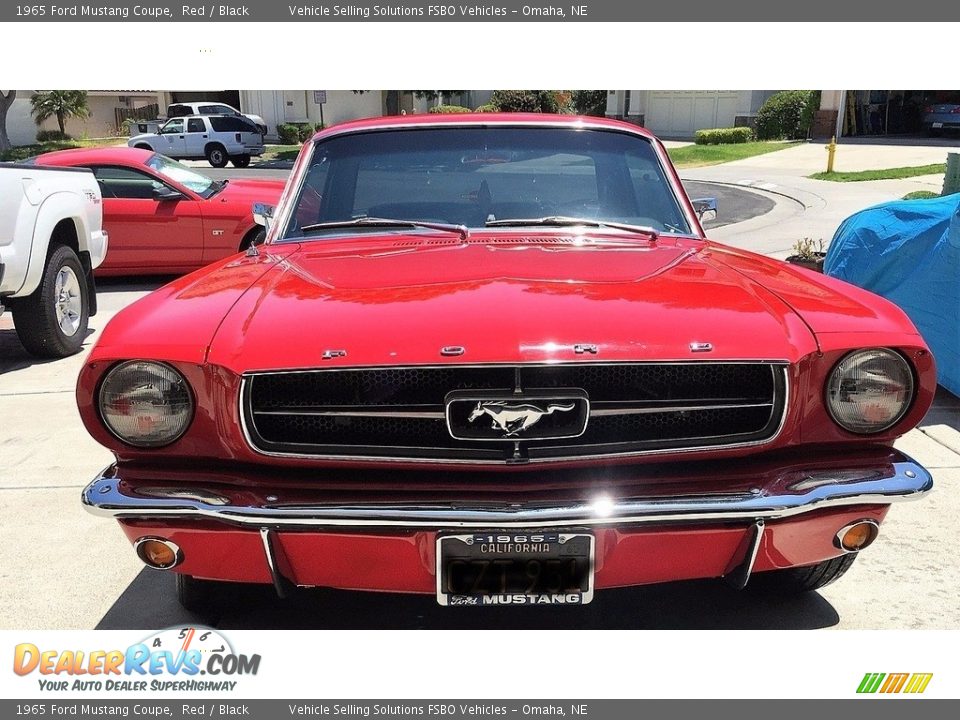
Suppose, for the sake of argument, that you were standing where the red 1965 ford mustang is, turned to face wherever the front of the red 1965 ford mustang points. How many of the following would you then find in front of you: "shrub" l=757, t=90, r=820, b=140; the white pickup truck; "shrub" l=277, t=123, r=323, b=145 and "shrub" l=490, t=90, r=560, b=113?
0

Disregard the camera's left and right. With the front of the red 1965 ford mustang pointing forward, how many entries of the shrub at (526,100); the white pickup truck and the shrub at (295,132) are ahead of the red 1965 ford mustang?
0

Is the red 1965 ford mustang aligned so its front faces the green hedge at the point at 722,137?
no

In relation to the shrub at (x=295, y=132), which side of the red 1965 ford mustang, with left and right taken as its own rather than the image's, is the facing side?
back

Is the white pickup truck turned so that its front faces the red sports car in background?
no

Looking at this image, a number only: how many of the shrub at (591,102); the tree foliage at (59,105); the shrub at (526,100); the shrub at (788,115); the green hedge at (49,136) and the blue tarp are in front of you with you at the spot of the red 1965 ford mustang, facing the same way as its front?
0

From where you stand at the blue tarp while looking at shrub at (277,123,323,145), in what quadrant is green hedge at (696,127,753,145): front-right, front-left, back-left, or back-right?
front-right

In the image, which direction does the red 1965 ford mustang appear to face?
toward the camera

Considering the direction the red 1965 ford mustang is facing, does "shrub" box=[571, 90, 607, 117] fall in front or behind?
behind

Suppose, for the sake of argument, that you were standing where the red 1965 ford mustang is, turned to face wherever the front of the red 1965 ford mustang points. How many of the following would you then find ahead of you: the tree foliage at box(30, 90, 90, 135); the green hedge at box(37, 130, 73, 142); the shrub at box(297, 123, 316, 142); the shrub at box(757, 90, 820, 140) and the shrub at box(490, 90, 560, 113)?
0

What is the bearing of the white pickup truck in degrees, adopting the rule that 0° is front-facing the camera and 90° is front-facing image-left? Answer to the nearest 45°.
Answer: approximately 45°

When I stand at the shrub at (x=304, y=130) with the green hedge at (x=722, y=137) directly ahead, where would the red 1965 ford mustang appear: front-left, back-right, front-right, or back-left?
front-right

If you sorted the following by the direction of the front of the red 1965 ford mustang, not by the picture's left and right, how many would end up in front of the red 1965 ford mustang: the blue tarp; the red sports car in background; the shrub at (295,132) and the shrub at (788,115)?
0

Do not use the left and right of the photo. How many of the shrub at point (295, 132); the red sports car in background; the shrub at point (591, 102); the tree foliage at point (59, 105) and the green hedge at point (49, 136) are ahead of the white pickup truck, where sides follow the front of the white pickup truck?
0

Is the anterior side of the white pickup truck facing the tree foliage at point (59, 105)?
no
